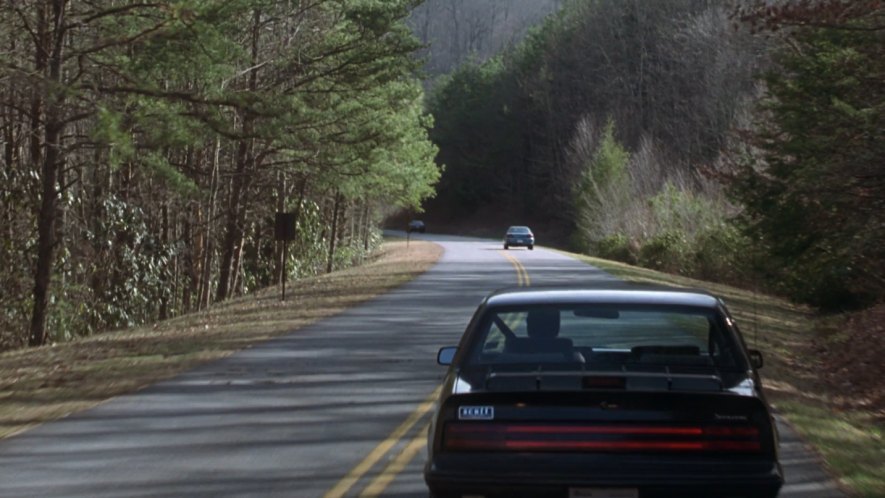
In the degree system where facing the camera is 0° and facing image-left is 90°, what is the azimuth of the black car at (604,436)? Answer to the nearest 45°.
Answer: approximately 180°
